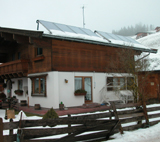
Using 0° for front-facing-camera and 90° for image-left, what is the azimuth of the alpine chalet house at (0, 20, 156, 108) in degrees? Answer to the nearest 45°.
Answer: approximately 45°
